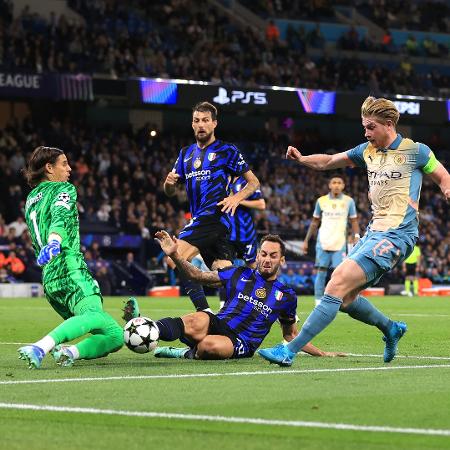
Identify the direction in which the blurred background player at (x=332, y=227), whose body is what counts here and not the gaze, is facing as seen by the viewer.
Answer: toward the camera

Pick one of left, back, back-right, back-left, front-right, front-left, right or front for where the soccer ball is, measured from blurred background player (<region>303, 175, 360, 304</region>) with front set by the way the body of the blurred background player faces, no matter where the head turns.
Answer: front

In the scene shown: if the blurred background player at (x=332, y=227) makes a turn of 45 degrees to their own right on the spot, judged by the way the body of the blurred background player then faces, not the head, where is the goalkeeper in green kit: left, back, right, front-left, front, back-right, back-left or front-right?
front-left

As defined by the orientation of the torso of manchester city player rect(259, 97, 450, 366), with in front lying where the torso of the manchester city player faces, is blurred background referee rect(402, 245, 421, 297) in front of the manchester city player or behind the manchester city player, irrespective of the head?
behind

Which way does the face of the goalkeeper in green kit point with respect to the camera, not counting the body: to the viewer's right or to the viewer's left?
to the viewer's right

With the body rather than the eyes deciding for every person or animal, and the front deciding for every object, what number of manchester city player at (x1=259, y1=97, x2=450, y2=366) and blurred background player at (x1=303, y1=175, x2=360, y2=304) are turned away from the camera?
0

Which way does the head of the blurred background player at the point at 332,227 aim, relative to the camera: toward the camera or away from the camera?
toward the camera

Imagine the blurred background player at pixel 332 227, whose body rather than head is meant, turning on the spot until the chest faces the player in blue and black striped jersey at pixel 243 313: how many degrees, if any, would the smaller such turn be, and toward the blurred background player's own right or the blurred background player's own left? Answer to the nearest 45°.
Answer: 0° — they already face them

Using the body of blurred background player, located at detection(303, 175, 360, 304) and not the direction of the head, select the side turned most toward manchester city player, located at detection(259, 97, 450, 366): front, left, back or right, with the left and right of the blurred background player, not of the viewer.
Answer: front

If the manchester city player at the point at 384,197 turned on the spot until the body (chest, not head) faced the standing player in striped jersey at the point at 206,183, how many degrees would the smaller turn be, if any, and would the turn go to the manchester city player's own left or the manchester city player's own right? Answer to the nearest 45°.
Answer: approximately 90° to the manchester city player's own right

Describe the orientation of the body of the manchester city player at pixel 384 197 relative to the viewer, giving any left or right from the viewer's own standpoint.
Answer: facing the viewer and to the left of the viewer
